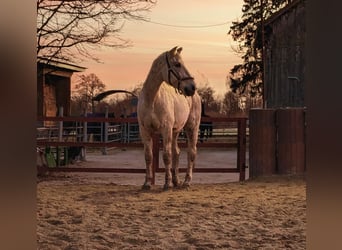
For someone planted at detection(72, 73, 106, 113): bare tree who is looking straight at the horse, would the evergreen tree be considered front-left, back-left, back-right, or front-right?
front-left

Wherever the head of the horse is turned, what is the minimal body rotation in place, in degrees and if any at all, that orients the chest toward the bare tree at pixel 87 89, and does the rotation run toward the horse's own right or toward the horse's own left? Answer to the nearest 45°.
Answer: approximately 135° to the horse's own right

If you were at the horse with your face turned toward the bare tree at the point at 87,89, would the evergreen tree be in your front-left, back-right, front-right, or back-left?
front-right

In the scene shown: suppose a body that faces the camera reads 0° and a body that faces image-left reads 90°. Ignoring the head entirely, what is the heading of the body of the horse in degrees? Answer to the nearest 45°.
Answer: approximately 45°
